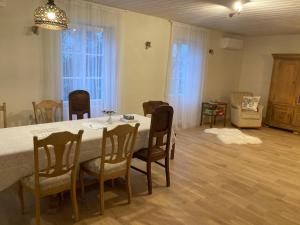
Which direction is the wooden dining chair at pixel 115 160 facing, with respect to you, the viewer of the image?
facing away from the viewer and to the left of the viewer

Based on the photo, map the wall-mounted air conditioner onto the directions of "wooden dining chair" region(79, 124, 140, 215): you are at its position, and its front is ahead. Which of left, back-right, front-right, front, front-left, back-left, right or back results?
right

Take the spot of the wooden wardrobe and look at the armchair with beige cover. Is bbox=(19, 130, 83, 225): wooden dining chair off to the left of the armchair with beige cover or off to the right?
left

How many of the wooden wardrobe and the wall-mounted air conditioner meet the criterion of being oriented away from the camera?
0

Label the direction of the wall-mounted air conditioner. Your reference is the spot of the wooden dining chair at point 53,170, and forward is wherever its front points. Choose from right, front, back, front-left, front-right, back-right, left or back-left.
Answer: right

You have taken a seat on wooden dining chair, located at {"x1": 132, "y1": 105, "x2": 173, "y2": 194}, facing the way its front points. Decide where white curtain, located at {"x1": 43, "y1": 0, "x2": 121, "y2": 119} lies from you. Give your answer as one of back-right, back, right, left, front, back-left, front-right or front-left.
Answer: front

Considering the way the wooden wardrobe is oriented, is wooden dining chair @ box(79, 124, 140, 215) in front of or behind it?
in front

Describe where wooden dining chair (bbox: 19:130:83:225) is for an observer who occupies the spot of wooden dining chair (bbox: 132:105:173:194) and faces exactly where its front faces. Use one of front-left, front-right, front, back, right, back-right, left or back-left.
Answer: left

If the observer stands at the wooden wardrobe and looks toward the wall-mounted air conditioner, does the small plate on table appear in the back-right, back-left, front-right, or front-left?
front-left

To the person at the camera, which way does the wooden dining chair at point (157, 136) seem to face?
facing away from the viewer and to the left of the viewer

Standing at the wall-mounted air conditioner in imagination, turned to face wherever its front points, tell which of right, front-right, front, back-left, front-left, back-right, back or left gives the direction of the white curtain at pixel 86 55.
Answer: right

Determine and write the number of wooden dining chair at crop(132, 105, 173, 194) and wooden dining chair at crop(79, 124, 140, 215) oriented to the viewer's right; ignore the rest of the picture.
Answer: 0

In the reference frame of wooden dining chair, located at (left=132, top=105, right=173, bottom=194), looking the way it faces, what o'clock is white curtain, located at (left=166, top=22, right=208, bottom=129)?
The white curtain is roughly at 2 o'clock from the wooden dining chair.

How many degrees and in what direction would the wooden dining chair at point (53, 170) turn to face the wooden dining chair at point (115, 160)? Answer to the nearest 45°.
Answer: approximately 135° to its right

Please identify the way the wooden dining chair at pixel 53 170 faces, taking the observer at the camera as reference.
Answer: facing away from the viewer and to the left of the viewer

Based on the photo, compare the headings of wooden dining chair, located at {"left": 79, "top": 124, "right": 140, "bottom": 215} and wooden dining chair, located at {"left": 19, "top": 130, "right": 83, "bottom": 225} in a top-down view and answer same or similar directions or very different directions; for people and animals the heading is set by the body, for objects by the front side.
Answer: same or similar directions

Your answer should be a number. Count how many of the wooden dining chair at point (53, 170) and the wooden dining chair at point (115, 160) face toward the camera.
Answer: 0

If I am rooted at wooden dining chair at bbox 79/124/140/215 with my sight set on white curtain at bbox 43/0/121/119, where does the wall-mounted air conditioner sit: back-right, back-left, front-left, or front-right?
front-right
